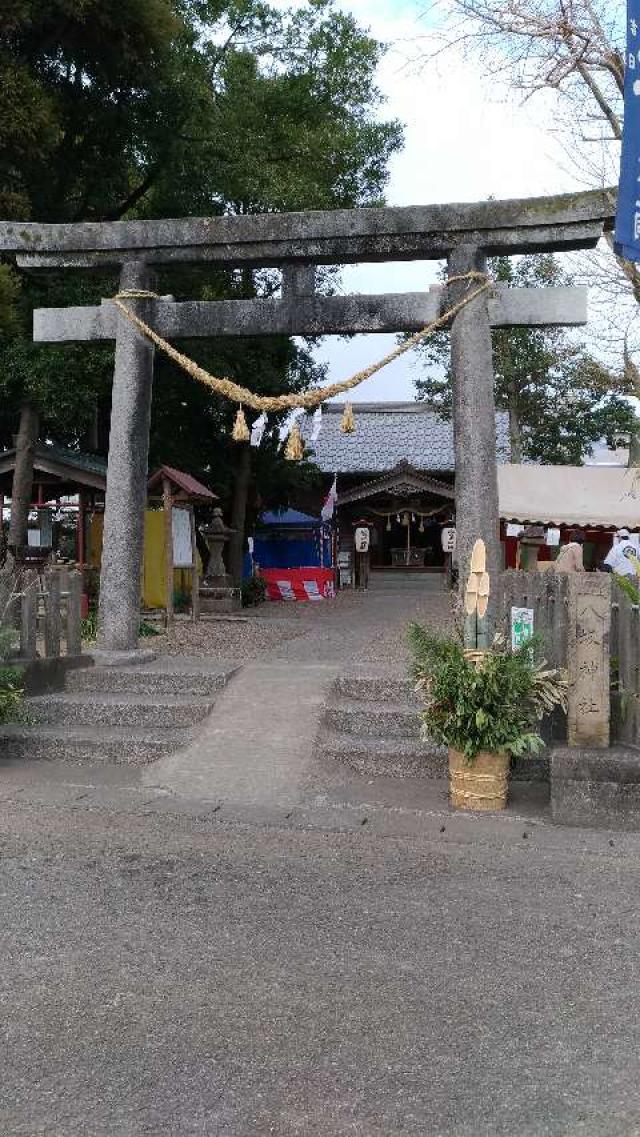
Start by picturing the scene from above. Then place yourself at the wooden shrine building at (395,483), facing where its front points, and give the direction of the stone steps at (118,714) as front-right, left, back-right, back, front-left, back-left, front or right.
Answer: front

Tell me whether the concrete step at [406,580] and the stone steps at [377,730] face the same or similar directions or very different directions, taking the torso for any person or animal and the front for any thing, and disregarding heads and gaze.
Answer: same or similar directions

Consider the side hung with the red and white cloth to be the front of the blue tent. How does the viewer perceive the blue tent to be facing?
facing the viewer

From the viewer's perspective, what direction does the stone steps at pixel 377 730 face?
toward the camera

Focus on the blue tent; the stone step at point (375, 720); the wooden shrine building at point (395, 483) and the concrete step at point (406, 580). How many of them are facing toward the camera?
4

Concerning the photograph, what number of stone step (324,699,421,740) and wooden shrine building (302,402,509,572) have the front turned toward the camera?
2

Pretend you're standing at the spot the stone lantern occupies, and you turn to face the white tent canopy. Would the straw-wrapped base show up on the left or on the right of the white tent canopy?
right

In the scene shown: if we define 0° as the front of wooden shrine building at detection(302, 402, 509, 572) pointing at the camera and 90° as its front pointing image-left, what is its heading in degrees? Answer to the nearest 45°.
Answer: approximately 0°

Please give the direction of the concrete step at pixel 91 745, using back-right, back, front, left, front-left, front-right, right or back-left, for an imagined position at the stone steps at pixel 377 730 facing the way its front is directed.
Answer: right

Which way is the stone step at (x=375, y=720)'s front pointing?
toward the camera

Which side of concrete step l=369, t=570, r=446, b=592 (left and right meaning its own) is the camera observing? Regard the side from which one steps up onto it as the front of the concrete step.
front
